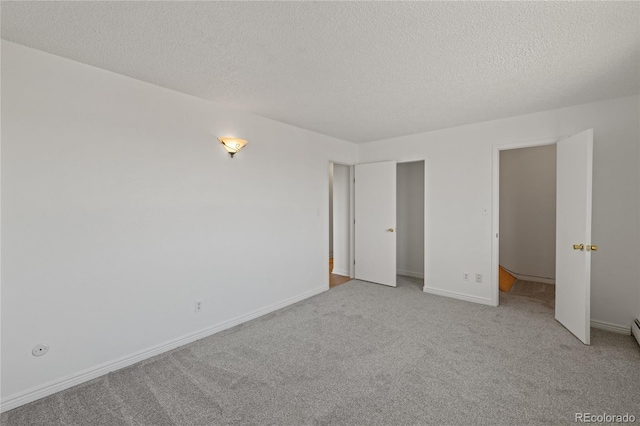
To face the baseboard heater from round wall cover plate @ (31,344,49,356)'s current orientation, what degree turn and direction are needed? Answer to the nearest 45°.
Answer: approximately 45° to its left

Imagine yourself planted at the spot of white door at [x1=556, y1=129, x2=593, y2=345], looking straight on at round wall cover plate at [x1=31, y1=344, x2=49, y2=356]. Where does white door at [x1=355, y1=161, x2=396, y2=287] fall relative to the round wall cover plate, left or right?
right

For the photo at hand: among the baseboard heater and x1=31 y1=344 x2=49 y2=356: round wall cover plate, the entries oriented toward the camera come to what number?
1

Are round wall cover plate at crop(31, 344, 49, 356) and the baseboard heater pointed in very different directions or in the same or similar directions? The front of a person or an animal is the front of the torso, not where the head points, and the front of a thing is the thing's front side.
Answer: very different directions

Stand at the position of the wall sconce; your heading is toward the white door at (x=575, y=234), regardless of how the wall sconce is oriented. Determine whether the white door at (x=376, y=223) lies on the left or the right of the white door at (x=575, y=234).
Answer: left
